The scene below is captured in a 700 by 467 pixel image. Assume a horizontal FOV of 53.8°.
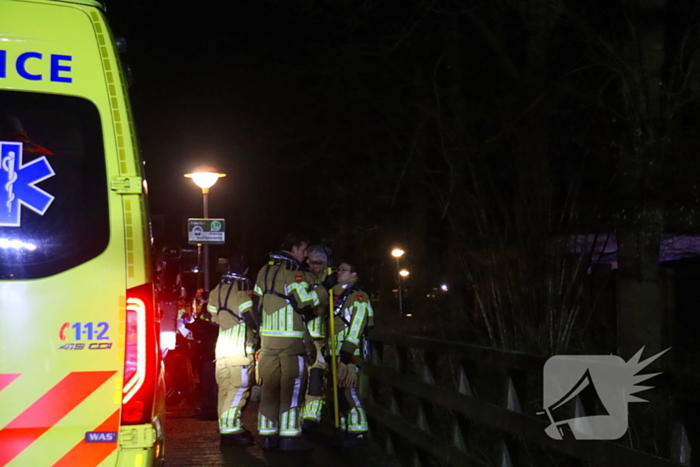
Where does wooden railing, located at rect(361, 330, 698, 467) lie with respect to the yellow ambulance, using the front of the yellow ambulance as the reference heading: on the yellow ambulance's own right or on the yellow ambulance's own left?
on the yellow ambulance's own right

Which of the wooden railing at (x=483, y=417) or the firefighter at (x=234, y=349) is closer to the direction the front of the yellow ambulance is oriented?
the firefighter

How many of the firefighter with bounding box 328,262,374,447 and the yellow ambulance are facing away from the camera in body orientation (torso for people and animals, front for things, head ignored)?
1

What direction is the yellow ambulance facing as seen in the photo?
away from the camera

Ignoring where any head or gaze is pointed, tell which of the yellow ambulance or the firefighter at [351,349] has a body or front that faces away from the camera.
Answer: the yellow ambulance

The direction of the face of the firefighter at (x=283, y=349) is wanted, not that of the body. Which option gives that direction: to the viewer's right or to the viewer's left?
to the viewer's right

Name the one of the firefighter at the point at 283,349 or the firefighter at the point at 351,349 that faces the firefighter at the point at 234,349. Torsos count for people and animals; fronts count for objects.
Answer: the firefighter at the point at 351,349

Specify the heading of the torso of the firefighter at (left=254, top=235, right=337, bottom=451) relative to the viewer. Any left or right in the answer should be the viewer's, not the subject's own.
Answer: facing away from the viewer and to the right of the viewer

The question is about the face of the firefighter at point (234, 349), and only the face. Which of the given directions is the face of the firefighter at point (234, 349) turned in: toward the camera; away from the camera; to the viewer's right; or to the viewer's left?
away from the camera

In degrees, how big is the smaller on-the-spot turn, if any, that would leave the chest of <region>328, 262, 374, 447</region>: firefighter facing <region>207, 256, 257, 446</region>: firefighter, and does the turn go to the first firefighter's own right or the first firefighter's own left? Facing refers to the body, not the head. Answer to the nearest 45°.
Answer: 0° — they already face them
